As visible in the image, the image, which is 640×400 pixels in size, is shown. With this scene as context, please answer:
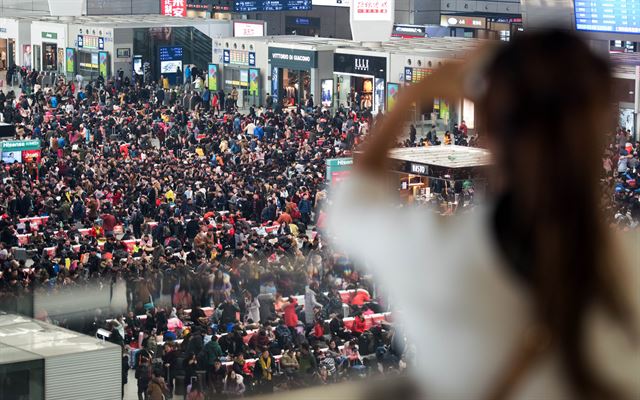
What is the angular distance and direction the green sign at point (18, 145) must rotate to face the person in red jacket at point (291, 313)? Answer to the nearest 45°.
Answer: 0° — it already faces them

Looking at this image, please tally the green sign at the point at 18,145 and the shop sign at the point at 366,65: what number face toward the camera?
2

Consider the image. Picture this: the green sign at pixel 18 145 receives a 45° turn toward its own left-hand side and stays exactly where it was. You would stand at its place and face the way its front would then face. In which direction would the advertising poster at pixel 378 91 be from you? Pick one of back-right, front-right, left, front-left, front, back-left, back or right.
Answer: left

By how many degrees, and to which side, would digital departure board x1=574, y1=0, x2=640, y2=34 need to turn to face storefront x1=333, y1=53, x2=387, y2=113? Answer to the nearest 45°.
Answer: approximately 90° to its right

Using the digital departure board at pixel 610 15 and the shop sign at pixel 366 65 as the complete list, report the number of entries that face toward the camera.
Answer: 2

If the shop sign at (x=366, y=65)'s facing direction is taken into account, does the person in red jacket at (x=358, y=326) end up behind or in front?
in front

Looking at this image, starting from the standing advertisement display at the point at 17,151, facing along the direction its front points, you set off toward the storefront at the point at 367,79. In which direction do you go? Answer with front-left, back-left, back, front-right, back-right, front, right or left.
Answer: back-left

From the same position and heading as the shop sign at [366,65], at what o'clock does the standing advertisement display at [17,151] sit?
The standing advertisement display is roughly at 1 o'clock from the shop sign.

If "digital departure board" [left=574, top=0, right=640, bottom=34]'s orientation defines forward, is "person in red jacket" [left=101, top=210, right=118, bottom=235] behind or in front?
in front

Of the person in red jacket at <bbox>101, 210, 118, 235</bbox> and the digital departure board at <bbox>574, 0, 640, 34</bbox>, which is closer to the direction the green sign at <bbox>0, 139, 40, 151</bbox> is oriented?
the person in red jacket
